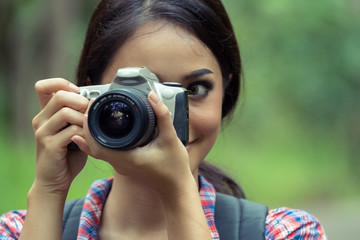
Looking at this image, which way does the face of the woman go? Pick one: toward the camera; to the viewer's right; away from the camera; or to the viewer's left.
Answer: toward the camera

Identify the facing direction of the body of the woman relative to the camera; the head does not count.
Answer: toward the camera
